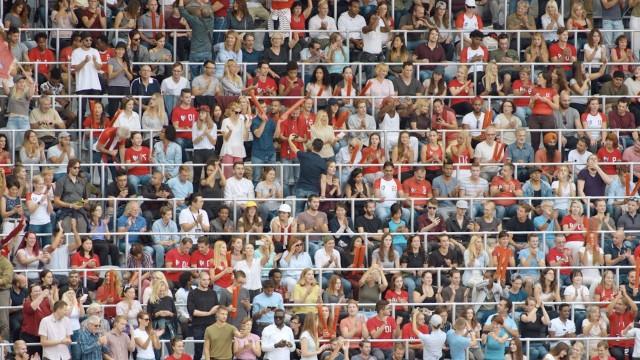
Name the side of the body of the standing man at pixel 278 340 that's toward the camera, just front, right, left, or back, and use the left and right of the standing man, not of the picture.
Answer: front

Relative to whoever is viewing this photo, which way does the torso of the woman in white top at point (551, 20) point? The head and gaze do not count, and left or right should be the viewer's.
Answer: facing the viewer

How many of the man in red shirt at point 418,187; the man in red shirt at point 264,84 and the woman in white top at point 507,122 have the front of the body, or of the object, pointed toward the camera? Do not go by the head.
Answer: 3

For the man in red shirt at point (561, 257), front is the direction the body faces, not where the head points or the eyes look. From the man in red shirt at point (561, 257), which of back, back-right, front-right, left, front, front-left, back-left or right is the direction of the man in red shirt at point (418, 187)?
right

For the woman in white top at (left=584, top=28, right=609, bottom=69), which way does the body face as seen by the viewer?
toward the camera

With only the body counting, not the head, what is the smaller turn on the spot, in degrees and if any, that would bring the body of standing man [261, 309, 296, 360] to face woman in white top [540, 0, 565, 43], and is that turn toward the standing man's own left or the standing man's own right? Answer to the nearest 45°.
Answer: approximately 135° to the standing man's own left

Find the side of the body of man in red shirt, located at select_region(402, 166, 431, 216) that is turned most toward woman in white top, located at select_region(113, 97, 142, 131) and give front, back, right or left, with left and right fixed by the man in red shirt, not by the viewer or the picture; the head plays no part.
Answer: right

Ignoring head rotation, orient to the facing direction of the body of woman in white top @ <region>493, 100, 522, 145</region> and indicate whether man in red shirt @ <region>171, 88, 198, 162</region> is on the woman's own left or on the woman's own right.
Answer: on the woman's own right

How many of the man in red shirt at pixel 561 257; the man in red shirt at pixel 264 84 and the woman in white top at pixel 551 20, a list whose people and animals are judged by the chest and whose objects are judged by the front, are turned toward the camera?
3

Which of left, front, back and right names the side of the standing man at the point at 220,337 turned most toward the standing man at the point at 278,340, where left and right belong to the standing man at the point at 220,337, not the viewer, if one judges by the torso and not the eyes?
left
